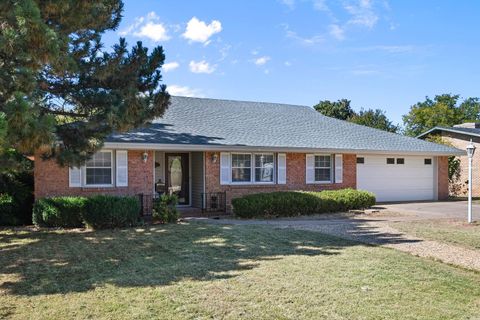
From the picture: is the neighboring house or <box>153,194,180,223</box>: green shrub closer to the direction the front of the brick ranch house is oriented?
the green shrub

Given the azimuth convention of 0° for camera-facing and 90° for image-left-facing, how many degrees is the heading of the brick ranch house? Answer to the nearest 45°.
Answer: approximately 0°

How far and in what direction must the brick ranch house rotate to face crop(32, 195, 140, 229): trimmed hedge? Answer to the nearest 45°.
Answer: approximately 45° to its right

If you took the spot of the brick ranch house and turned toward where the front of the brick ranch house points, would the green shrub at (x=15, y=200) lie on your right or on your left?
on your right

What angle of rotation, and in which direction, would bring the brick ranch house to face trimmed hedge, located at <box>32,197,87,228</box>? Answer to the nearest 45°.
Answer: approximately 45° to its right

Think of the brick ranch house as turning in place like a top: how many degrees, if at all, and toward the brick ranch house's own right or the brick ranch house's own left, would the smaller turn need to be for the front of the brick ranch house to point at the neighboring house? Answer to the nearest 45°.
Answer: approximately 135° to the brick ranch house's own left
